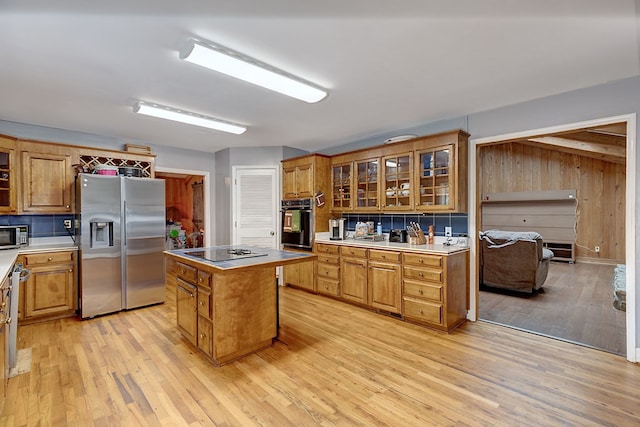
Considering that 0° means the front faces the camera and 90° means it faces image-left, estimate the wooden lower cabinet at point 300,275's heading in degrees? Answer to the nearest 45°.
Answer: approximately 45°

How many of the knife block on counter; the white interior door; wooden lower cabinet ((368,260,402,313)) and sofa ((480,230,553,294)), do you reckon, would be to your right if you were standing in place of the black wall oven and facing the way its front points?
1

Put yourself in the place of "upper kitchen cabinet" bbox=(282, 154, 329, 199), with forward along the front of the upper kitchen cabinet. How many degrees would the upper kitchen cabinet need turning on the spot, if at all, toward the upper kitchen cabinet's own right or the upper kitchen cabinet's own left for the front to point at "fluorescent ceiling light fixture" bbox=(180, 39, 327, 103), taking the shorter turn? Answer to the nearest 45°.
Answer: approximately 45° to the upper kitchen cabinet's own left

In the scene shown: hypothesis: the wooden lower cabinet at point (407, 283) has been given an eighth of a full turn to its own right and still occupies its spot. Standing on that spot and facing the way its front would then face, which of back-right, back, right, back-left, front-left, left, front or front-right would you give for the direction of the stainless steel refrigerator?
front

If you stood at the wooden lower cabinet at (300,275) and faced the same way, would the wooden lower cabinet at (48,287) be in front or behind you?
in front

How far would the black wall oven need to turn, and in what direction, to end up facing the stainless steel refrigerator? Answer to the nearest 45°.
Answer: approximately 45° to its right

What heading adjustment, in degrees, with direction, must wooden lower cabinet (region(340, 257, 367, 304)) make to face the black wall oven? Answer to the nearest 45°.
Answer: approximately 90° to its right

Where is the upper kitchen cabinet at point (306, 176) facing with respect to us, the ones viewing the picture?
facing the viewer and to the left of the viewer

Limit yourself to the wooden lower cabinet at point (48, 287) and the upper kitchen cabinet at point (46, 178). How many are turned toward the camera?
2

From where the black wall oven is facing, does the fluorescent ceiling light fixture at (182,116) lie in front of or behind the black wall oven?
in front

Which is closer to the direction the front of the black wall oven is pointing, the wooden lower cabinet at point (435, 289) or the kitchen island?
the kitchen island

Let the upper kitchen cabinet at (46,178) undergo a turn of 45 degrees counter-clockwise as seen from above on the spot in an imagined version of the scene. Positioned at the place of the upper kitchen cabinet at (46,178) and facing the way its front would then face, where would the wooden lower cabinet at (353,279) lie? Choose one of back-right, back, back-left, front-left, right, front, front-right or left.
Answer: front
